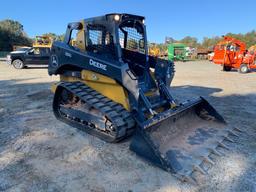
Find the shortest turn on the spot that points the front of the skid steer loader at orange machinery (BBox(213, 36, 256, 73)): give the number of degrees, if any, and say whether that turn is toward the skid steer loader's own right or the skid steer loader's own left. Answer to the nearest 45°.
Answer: approximately 90° to the skid steer loader's own left

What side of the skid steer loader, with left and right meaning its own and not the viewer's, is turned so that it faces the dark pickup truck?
back

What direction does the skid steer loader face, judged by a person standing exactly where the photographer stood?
facing the viewer and to the right of the viewer

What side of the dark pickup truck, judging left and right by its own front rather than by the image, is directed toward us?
left

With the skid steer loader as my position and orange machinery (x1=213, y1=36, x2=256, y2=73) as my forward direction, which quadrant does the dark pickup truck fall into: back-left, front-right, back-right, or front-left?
front-left

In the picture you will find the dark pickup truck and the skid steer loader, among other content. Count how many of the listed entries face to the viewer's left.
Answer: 1

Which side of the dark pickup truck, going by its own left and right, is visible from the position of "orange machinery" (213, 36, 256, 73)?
back

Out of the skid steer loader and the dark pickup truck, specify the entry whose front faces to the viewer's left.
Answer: the dark pickup truck

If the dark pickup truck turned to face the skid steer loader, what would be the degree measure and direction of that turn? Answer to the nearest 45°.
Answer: approximately 90° to its left
